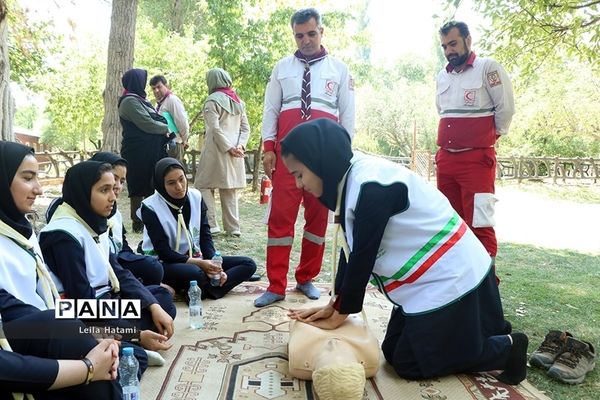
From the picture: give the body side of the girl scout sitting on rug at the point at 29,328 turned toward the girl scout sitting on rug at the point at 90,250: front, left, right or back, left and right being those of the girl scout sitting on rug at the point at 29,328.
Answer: left

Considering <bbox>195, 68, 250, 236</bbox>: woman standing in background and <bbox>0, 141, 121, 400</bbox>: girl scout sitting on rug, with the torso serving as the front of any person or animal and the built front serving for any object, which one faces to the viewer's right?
the girl scout sitting on rug

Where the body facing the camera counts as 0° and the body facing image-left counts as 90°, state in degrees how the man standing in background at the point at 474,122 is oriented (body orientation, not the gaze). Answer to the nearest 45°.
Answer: approximately 45°

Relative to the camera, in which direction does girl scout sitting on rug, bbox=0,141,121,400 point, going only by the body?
to the viewer's right

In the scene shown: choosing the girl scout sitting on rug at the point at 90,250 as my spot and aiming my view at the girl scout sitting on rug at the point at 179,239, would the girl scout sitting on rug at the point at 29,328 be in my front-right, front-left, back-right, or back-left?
back-right

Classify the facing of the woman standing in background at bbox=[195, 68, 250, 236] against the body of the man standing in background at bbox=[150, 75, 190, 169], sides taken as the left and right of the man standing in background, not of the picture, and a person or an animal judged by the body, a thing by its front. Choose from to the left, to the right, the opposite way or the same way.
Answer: to the right
